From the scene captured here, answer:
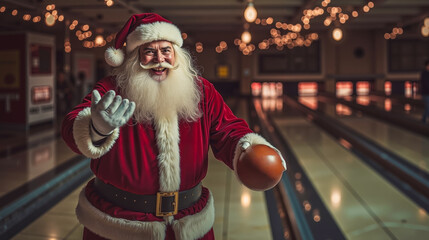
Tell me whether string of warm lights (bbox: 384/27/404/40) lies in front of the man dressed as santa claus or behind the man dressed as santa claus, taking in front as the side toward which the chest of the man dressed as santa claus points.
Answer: behind

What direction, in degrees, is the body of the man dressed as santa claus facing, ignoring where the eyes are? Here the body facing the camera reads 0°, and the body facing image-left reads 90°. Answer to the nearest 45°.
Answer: approximately 0°
